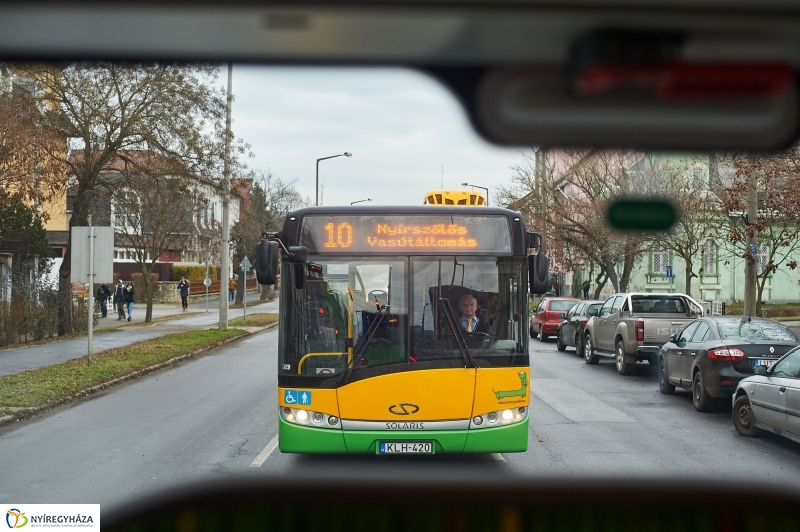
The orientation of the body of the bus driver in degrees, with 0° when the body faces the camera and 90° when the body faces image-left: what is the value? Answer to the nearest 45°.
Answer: approximately 0°

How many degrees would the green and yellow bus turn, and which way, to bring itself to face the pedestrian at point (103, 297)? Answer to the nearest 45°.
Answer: approximately 135° to its right

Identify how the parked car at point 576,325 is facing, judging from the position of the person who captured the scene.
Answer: facing away from the viewer and to the left of the viewer

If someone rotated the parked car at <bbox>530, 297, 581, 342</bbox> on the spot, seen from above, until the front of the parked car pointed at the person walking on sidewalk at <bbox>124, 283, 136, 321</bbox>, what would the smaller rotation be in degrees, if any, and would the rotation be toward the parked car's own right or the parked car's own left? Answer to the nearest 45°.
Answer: approximately 45° to the parked car's own left

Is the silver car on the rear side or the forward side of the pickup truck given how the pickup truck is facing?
on the rear side

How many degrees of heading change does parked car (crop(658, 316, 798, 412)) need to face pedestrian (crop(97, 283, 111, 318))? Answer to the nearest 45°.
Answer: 0° — it already faces them
